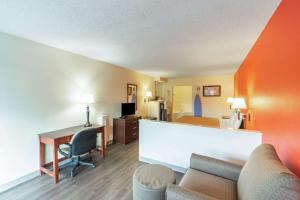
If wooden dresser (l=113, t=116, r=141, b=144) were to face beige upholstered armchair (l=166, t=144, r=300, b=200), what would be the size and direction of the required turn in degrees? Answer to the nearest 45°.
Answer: approximately 45° to its right

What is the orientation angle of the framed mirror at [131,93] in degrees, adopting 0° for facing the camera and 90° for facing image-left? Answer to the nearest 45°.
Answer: approximately 315°

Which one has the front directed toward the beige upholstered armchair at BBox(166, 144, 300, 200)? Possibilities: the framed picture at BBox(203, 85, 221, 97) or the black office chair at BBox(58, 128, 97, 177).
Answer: the framed picture

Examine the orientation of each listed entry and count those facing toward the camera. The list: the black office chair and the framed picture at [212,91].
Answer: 1

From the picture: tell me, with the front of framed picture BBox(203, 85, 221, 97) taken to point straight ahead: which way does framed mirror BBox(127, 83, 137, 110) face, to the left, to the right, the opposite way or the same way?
to the left

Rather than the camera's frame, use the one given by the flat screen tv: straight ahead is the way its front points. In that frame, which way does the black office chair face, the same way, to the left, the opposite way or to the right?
the opposite way

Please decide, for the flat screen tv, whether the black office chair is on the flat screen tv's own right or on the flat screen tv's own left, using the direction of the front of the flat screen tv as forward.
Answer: on the flat screen tv's own right

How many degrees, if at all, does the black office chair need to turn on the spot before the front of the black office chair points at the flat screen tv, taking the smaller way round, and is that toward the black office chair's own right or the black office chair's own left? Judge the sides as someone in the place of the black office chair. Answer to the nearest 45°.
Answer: approximately 90° to the black office chair's own right

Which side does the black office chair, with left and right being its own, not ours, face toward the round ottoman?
back

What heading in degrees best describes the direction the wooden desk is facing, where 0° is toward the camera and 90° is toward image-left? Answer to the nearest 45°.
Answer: approximately 315°

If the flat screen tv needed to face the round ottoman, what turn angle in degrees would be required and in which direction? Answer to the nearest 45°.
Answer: approximately 45° to its right

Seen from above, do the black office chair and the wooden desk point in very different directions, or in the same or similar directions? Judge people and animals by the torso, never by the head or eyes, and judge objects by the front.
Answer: very different directions

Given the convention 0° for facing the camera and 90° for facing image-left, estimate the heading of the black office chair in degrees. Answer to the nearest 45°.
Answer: approximately 135°
